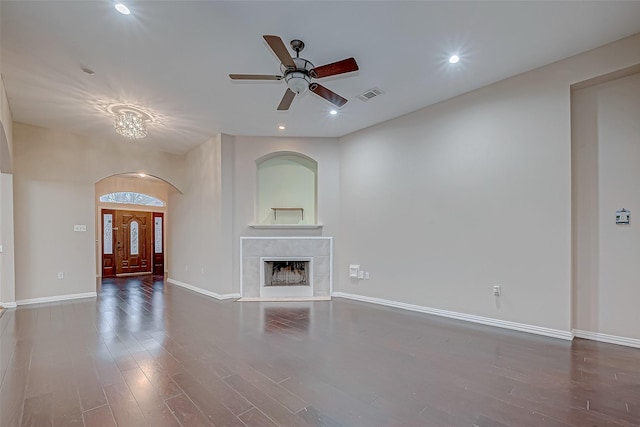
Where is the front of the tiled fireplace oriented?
toward the camera

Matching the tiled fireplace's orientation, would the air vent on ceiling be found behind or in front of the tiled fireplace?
in front

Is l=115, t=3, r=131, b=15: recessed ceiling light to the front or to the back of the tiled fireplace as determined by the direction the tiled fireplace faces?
to the front

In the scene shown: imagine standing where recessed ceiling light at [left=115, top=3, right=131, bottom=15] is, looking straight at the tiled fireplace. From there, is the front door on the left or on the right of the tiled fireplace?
left

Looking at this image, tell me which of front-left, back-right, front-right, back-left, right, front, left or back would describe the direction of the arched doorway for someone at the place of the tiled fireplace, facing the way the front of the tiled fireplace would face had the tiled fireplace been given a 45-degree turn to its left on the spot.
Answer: back

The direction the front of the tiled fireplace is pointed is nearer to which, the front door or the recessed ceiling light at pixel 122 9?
the recessed ceiling light

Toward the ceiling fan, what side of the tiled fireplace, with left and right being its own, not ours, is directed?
front

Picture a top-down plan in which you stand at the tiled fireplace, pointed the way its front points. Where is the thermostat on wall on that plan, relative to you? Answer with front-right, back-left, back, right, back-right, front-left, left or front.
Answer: front-left

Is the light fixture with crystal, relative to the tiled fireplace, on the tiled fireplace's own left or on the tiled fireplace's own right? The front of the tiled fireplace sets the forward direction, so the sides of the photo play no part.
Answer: on the tiled fireplace's own right
